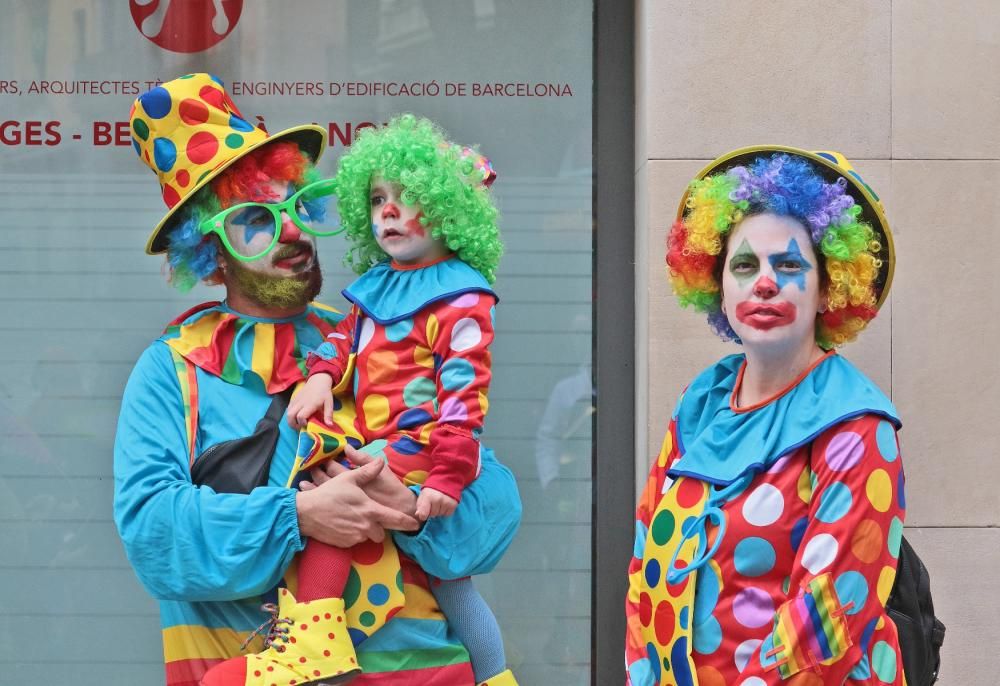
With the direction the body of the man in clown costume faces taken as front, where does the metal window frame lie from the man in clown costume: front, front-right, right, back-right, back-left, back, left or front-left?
left

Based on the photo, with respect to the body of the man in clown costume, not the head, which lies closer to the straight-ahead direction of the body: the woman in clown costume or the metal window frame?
the woman in clown costume

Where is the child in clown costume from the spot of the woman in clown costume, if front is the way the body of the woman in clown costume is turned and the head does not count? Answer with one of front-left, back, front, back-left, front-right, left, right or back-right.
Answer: front-right

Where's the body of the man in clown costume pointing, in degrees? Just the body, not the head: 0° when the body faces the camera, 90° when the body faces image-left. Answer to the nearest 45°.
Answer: approximately 315°

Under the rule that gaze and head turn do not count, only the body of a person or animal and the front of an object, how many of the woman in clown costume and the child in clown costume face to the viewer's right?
0

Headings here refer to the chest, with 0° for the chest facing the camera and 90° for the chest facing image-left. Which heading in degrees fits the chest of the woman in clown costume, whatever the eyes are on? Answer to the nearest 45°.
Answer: approximately 45°

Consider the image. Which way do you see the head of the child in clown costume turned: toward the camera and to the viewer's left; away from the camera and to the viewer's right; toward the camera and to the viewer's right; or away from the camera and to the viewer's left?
toward the camera and to the viewer's left

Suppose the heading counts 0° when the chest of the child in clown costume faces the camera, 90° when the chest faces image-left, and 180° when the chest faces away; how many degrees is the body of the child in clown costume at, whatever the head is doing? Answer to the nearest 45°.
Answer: approximately 45°

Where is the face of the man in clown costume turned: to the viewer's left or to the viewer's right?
to the viewer's right

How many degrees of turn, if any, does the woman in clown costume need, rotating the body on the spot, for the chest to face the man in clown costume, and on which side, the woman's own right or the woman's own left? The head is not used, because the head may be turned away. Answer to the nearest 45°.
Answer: approximately 45° to the woman's own right

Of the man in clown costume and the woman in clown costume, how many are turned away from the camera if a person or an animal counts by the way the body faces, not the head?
0
